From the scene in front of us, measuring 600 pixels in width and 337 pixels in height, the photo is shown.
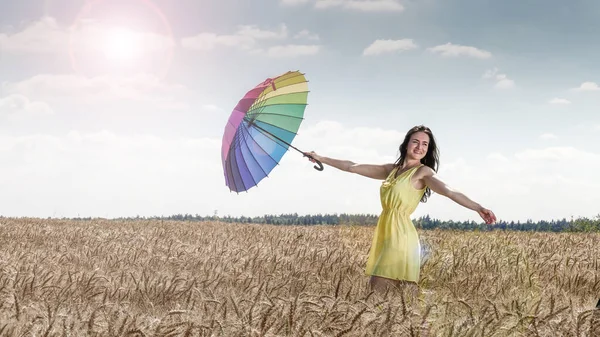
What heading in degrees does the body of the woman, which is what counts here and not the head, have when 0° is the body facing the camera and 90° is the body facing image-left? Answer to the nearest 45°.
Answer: approximately 45°
